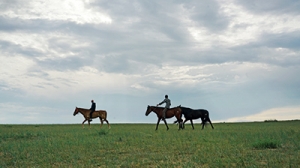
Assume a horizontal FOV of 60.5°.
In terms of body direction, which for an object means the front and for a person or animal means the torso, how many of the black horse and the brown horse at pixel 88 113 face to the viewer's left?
2

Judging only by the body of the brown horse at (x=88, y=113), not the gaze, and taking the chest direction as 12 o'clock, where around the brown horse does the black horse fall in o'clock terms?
The black horse is roughly at 7 o'clock from the brown horse.

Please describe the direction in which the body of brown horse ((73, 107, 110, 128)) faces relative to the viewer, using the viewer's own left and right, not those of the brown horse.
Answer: facing to the left of the viewer

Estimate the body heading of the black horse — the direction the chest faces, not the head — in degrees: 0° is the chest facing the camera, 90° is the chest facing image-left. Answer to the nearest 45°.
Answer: approximately 90°

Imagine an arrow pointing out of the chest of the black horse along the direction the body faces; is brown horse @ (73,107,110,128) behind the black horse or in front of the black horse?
in front
